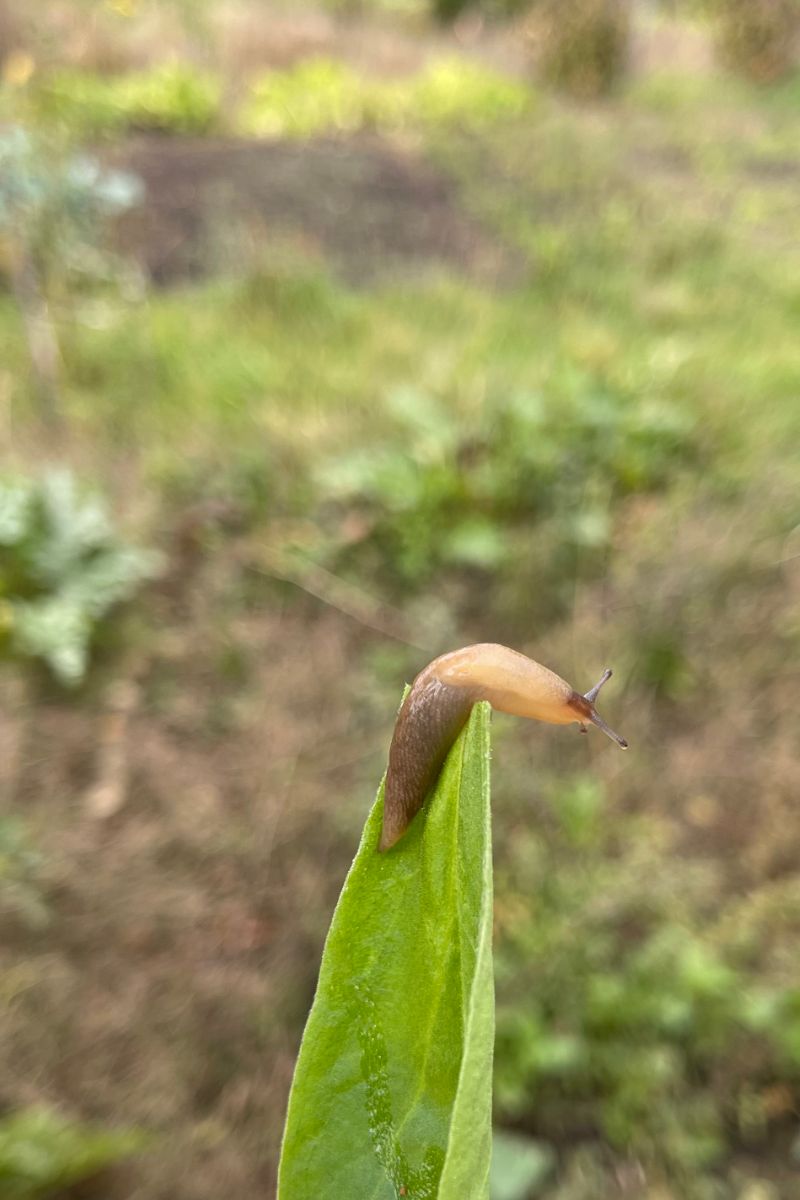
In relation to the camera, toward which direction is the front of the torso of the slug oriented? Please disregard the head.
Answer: to the viewer's right
